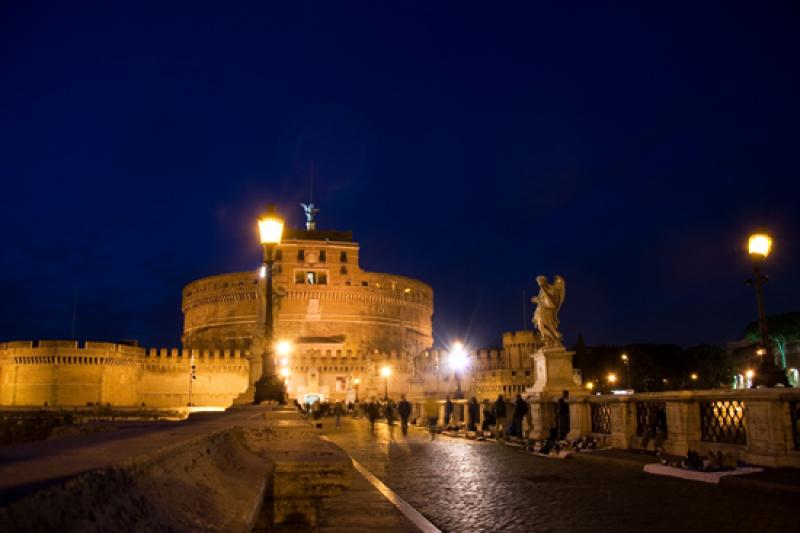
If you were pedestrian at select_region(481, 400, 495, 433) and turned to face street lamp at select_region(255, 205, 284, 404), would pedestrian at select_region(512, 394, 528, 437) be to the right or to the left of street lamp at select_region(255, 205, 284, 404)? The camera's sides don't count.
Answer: left

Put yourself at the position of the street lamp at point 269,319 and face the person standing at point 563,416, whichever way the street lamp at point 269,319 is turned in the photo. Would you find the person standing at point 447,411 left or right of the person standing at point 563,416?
left

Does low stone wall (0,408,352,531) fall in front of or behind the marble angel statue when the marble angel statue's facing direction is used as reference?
in front

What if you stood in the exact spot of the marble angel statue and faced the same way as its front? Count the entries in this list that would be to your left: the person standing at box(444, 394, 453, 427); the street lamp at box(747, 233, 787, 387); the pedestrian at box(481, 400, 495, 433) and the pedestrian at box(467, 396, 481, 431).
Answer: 1

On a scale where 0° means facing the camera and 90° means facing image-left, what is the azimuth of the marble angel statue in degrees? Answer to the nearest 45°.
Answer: approximately 45°

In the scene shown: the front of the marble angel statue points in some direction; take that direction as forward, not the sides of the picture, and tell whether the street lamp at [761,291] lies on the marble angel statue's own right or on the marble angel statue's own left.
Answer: on the marble angel statue's own left

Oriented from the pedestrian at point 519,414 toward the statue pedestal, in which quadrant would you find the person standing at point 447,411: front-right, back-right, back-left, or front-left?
back-left

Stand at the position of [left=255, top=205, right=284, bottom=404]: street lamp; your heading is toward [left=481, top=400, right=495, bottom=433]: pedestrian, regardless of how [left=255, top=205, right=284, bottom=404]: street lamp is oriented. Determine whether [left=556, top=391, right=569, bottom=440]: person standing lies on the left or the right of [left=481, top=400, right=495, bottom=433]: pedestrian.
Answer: right

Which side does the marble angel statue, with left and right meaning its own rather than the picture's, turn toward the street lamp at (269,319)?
front
